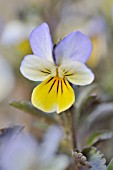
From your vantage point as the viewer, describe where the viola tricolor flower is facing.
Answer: facing the viewer
